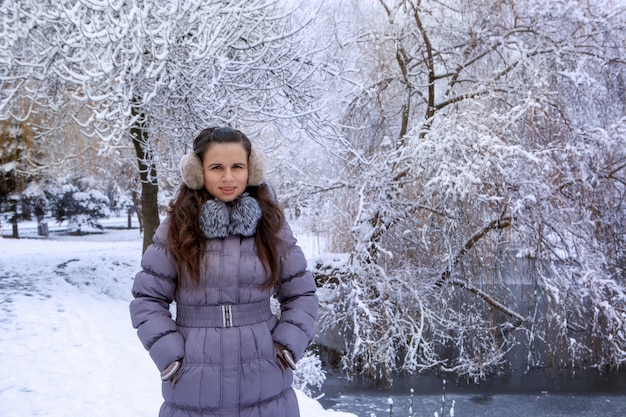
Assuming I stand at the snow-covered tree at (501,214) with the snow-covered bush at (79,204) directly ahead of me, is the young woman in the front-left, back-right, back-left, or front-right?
back-left

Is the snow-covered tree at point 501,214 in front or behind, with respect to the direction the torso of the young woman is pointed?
behind

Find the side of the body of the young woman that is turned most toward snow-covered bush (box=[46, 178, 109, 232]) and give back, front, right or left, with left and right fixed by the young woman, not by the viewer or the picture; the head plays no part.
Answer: back

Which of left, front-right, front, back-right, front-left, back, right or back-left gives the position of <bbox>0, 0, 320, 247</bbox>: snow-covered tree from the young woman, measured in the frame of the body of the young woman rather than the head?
back

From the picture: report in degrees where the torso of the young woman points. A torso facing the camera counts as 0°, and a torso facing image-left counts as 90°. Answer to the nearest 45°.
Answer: approximately 0°
